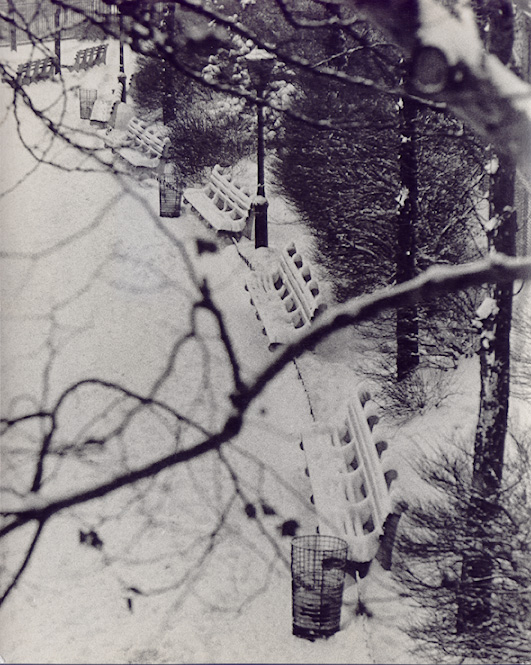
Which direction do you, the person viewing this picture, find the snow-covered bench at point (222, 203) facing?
facing the viewer and to the left of the viewer

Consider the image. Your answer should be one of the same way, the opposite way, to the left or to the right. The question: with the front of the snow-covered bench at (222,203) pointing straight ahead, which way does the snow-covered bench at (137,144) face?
the same way

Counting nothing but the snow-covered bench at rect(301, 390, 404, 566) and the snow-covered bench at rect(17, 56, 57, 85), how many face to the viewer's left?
1

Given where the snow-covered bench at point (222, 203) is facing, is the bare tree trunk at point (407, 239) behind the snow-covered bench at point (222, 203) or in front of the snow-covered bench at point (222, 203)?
behind

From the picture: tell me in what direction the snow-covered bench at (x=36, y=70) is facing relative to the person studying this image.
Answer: facing the viewer and to the right of the viewer

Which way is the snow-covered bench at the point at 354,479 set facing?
to the viewer's left

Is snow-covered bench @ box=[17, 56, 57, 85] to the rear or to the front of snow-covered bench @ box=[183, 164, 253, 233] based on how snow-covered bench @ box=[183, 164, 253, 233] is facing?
to the front

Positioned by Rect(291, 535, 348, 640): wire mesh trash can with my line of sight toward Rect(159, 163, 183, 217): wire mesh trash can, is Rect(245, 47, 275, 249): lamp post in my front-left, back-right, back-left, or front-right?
front-right

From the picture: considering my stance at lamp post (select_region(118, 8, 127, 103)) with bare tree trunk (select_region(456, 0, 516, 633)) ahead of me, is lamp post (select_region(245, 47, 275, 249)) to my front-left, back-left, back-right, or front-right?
front-left
